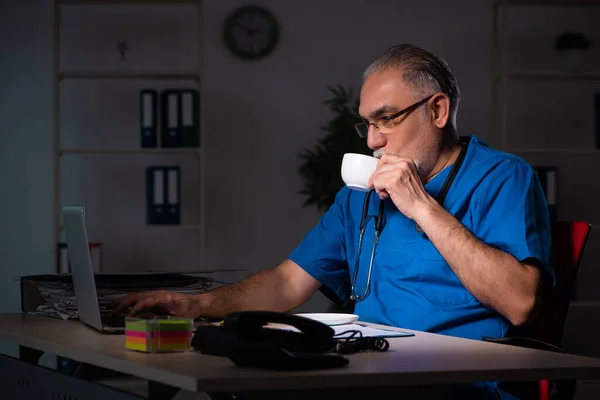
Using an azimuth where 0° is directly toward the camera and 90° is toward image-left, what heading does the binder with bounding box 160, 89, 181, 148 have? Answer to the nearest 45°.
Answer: approximately 0°

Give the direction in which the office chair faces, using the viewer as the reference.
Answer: facing to the left of the viewer

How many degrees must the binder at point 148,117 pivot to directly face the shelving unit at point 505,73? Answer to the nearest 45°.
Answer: approximately 90° to its left

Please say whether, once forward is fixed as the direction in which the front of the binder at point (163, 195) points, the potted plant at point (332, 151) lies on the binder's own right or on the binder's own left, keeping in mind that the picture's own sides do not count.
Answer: on the binder's own left

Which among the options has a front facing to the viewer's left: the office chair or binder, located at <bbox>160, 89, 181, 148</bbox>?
the office chair

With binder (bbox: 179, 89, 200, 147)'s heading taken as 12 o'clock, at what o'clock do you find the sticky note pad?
The sticky note pad is roughly at 12 o'clock from the binder.

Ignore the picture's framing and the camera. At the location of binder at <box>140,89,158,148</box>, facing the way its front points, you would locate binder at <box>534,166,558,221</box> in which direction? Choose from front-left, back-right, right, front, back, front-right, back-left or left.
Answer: left

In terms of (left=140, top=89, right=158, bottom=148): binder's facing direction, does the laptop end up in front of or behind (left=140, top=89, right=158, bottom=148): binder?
in front

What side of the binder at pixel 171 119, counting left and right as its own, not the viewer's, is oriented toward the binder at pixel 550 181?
left
